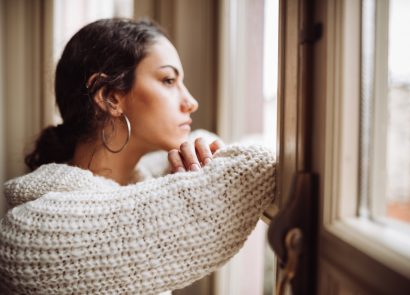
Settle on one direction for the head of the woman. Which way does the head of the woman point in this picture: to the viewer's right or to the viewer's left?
to the viewer's right

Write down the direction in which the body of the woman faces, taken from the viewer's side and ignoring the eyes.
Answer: to the viewer's right
